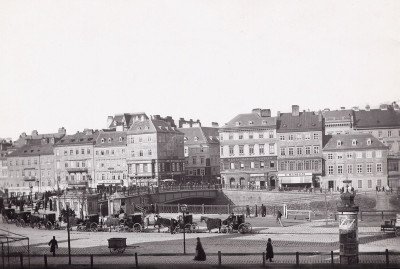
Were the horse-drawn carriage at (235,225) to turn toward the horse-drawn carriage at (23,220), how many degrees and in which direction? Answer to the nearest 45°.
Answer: approximately 45° to its right

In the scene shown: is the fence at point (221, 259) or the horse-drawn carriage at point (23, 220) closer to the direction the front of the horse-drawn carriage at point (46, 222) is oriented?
the horse-drawn carriage

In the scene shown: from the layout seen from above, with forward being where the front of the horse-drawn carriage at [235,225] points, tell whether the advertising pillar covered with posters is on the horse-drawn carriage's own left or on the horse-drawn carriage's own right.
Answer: on the horse-drawn carriage's own left

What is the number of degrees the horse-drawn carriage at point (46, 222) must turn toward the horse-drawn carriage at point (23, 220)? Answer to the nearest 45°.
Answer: approximately 45° to its right

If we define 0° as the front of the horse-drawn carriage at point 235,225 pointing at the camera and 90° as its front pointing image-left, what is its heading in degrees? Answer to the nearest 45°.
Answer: approximately 90°

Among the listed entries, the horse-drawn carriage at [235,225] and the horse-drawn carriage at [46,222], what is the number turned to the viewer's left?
2

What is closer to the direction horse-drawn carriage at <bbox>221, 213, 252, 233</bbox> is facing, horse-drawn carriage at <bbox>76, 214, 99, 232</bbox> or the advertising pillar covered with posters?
the horse-drawn carriage

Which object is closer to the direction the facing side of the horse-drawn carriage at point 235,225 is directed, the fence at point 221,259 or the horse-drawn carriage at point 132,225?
the horse-drawn carriage

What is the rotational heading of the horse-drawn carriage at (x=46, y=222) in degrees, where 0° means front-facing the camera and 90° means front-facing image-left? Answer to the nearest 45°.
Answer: approximately 90°
